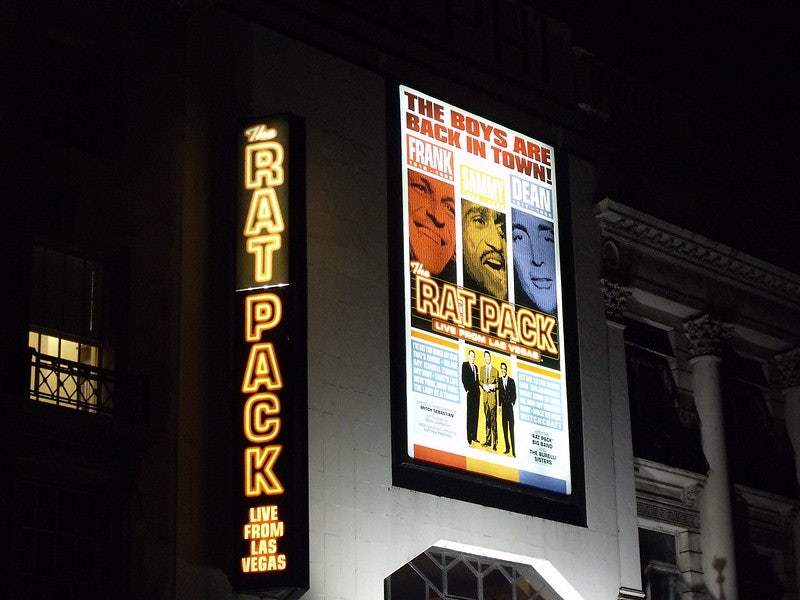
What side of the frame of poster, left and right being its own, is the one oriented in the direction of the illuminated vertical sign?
right

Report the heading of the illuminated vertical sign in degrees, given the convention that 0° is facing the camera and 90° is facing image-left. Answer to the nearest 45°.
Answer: approximately 45°

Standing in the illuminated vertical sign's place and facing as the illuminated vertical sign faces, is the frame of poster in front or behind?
behind
